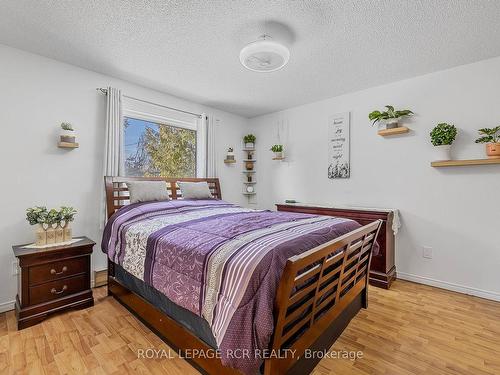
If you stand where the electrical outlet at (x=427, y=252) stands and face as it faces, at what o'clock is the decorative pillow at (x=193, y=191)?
The decorative pillow is roughly at 2 o'clock from the electrical outlet.

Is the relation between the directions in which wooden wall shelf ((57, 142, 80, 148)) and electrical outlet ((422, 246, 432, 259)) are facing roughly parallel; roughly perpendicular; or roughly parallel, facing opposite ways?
roughly perpendicular

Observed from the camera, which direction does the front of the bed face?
facing the viewer and to the right of the viewer

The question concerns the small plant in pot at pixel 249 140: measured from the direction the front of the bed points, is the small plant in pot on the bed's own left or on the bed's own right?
on the bed's own left

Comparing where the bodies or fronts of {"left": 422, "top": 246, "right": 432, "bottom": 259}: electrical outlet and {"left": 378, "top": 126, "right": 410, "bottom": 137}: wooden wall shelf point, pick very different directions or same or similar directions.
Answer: same or similar directions

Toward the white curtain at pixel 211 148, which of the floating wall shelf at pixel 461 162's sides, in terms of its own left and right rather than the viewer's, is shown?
right

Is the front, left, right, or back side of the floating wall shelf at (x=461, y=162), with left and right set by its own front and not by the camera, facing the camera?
front

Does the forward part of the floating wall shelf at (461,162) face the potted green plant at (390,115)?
no

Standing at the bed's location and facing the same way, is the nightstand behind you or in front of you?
behind

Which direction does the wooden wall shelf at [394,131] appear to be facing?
toward the camera

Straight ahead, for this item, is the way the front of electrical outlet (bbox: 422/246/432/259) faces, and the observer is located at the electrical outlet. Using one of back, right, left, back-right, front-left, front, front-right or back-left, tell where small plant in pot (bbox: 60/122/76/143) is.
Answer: front-right

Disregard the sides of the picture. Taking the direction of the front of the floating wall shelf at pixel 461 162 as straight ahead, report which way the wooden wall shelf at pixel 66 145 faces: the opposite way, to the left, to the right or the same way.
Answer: to the left

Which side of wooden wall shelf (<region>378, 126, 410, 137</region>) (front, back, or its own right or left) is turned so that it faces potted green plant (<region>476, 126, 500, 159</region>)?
left

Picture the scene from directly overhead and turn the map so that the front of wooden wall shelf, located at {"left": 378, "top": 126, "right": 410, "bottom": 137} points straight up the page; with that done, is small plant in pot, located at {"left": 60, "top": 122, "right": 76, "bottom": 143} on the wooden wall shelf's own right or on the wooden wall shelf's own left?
on the wooden wall shelf's own right

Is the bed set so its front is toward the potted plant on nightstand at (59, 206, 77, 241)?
no
